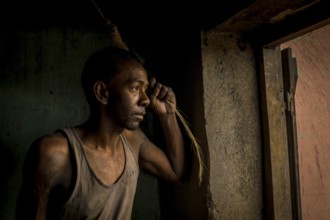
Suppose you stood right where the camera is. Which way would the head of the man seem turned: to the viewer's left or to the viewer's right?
to the viewer's right

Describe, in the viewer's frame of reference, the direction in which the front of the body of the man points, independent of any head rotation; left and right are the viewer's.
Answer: facing the viewer and to the right of the viewer
